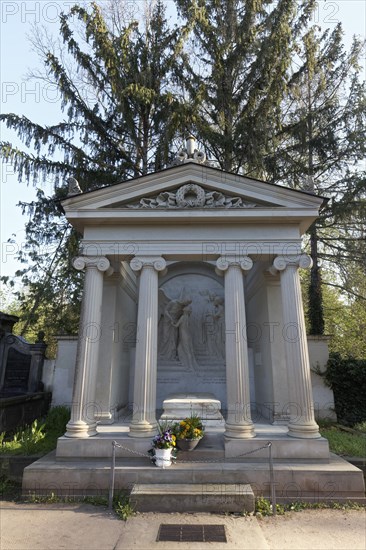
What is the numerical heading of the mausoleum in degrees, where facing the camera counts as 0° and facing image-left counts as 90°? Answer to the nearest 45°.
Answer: approximately 0°

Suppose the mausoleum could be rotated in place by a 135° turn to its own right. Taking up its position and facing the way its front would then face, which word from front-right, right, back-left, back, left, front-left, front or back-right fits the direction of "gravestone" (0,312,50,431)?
front
